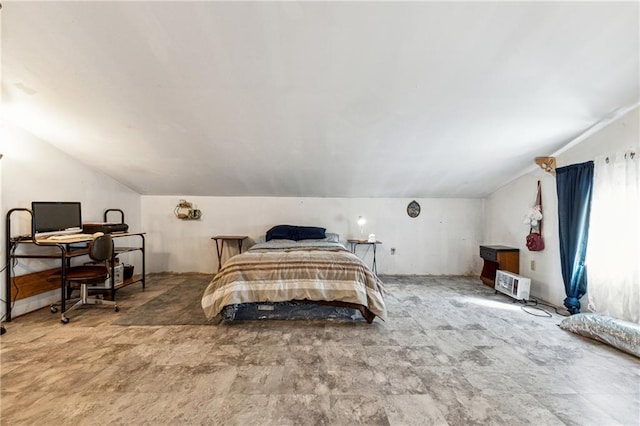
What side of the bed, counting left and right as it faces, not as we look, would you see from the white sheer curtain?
left

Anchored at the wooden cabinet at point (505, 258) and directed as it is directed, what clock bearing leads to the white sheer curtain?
The white sheer curtain is roughly at 9 o'clock from the wooden cabinet.

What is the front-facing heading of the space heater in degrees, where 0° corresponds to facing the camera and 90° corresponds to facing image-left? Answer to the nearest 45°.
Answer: approximately 45°

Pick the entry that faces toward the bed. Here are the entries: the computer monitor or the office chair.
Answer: the computer monitor

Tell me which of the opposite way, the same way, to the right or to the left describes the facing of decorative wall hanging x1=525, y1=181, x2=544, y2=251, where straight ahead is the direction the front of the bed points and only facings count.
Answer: to the right

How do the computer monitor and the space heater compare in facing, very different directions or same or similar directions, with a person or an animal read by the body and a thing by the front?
very different directions

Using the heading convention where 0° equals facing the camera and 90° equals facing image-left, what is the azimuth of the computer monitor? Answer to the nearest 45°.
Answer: approximately 315°
